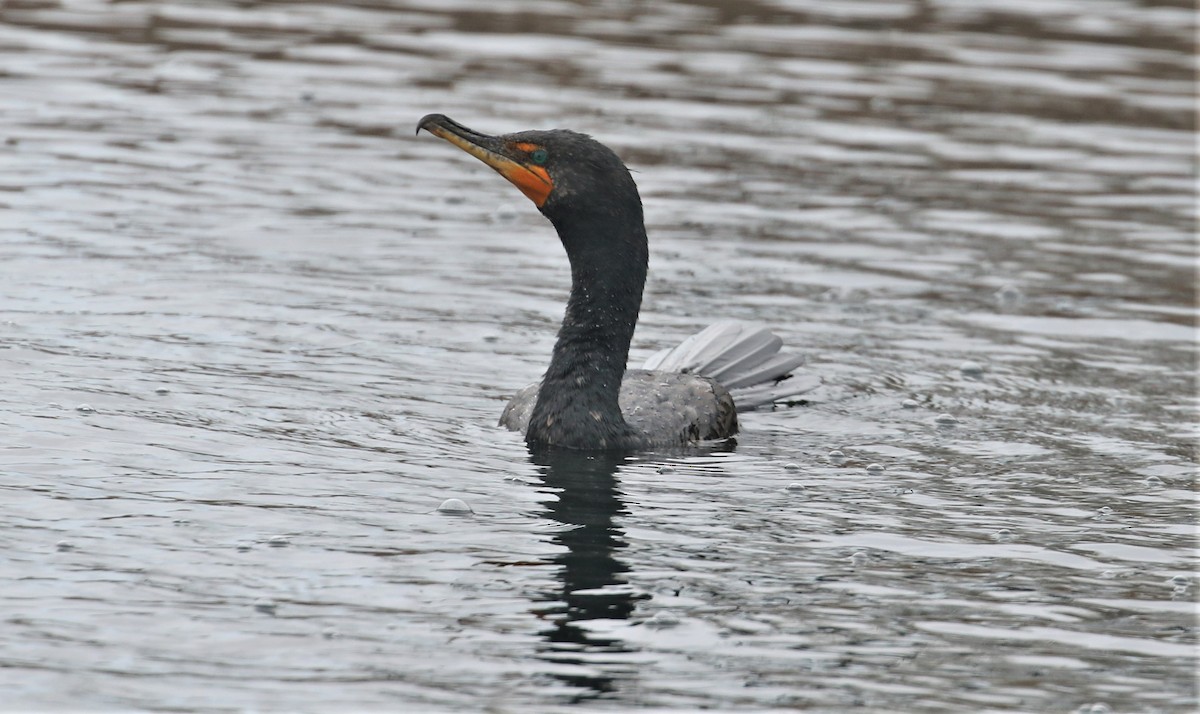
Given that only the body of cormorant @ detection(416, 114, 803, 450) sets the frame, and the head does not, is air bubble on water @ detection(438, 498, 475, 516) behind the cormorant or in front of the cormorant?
in front

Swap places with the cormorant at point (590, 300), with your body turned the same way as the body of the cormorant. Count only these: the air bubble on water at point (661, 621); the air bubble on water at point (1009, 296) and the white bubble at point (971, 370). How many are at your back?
2

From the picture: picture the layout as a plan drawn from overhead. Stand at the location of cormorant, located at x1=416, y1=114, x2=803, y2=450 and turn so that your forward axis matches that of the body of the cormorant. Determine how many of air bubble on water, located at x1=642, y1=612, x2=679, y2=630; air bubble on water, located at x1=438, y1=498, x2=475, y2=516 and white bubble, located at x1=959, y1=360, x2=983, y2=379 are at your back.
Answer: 1

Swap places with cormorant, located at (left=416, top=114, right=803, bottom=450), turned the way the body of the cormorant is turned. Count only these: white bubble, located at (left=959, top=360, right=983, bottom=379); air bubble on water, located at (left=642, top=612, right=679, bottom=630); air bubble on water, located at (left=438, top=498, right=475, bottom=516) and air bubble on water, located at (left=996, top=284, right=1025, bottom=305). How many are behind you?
2

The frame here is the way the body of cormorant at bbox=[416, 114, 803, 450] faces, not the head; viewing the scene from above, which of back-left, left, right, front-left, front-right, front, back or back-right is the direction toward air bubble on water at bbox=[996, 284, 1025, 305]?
back

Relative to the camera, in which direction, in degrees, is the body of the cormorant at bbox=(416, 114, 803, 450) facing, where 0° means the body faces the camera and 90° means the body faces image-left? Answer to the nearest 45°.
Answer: approximately 45°

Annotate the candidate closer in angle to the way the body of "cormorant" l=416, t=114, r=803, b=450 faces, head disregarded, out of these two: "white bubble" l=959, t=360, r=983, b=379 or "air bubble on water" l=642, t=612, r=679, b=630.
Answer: the air bubble on water

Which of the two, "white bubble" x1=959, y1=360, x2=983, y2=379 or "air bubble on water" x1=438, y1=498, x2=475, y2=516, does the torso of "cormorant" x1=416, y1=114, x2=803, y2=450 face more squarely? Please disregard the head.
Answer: the air bubble on water

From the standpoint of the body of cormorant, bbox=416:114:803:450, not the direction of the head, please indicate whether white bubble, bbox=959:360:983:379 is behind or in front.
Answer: behind

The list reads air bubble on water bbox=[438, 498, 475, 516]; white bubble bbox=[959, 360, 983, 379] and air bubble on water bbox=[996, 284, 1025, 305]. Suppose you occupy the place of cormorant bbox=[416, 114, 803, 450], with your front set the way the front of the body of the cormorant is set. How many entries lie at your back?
2

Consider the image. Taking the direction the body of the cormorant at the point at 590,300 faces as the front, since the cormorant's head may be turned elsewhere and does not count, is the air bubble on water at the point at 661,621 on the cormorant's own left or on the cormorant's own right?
on the cormorant's own left
